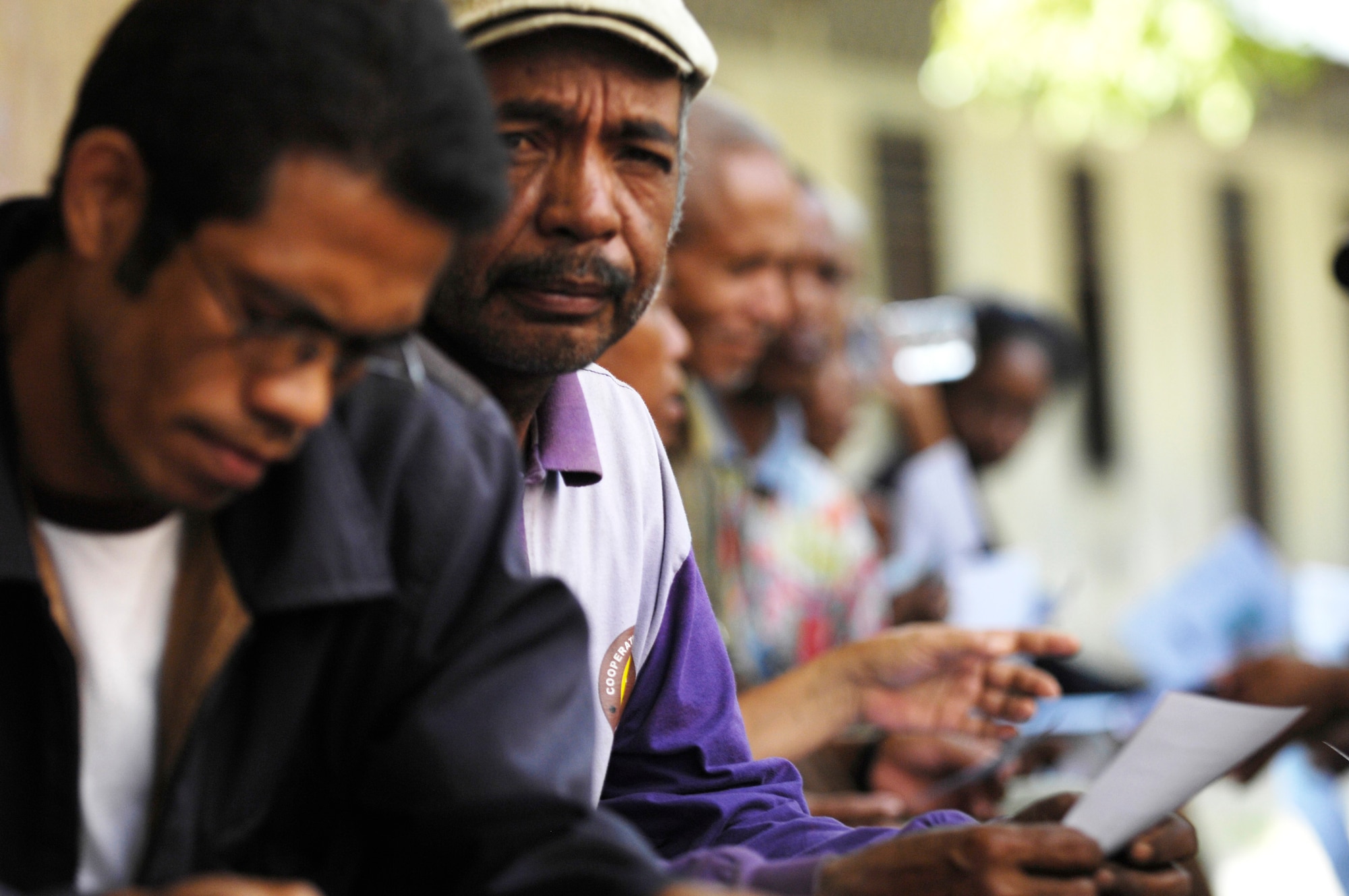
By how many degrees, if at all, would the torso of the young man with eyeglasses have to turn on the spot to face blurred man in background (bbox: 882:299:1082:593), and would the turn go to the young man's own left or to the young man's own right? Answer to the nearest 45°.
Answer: approximately 90° to the young man's own left

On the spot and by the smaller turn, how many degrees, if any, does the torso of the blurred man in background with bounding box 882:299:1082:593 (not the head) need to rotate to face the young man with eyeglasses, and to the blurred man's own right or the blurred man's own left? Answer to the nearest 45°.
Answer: approximately 45° to the blurred man's own right

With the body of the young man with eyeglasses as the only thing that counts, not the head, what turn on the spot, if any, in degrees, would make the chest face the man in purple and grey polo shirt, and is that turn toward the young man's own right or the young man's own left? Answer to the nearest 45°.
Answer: approximately 90° to the young man's own left

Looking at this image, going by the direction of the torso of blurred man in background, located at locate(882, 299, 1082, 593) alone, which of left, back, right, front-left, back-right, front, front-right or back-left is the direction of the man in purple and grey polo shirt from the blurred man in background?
front-right
